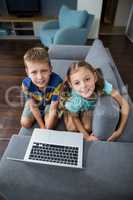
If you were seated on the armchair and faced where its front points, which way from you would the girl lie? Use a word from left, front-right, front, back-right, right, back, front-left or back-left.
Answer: front-left

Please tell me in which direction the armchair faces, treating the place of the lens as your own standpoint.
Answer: facing the viewer and to the left of the viewer

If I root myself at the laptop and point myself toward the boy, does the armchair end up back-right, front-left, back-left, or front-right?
front-right

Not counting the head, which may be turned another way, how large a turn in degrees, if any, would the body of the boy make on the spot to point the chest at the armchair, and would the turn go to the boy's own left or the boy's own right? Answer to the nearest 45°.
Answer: approximately 180°

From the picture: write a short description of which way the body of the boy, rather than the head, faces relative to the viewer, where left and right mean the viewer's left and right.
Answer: facing the viewer

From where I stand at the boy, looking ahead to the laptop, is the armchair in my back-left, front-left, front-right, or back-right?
back-left

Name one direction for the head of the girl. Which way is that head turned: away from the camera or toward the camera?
toward the camera

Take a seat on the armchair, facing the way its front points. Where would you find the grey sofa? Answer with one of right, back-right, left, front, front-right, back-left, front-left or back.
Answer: front-left

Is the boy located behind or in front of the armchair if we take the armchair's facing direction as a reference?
in front
